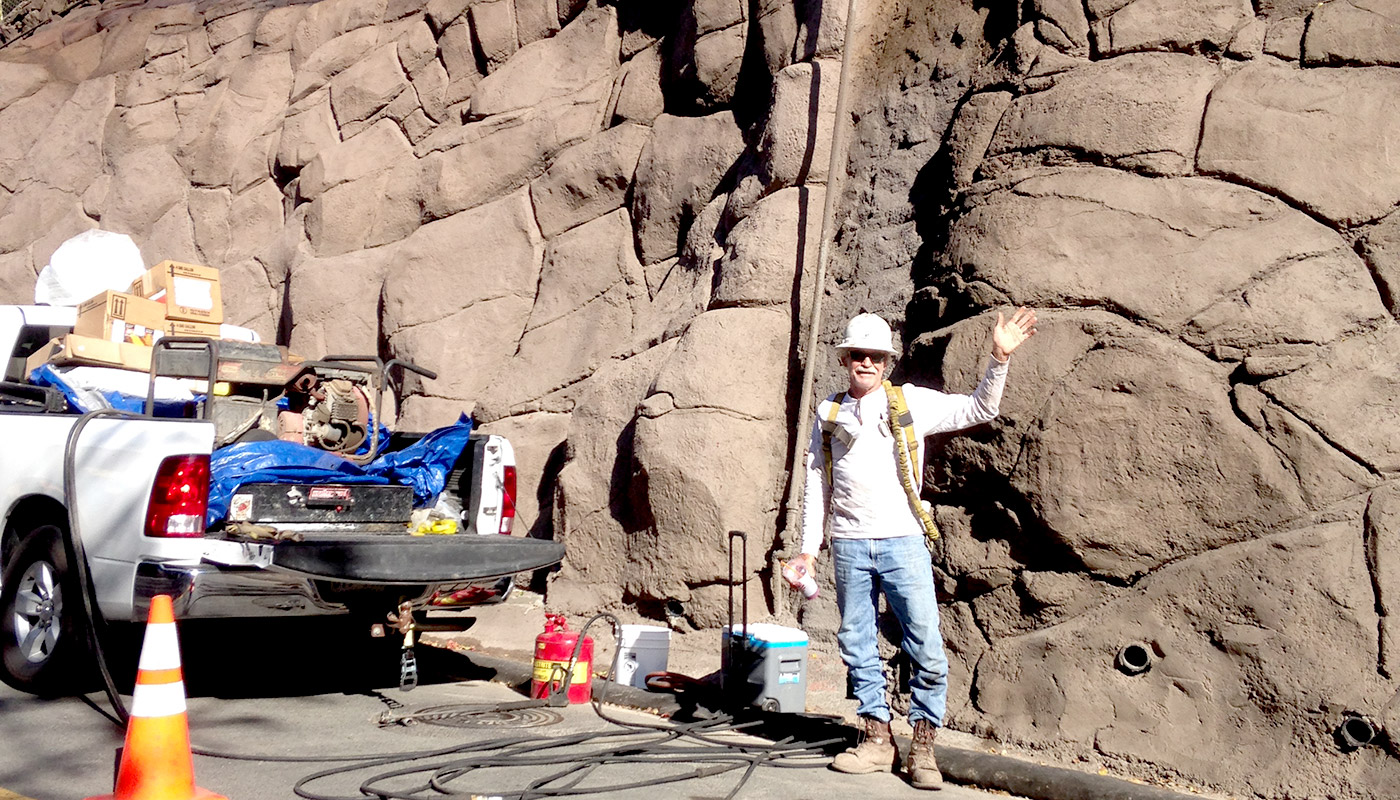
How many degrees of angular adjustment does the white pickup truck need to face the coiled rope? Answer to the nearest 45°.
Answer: approximately 135° to its right

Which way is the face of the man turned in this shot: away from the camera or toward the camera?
toward the camera

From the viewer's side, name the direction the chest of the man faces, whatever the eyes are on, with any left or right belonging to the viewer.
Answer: facing the viewer

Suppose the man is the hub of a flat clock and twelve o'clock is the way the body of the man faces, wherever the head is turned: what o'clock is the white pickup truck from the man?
The white pickup truck is roughly at 3 o'clock from the man.

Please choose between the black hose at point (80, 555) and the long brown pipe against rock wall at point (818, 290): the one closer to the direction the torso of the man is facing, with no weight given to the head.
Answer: the black hose

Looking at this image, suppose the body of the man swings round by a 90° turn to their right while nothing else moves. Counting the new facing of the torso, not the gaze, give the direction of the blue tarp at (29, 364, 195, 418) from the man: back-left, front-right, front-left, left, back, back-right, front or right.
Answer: front

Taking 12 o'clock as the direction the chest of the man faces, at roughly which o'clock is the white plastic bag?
The white plastic bag is roughly at 4 o'clock from the man.

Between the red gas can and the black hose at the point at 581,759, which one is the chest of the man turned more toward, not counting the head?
the black hose

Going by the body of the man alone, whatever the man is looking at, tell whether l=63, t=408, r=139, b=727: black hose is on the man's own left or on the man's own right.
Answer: on the man's own right

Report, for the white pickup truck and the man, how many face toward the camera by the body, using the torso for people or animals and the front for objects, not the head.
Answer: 1

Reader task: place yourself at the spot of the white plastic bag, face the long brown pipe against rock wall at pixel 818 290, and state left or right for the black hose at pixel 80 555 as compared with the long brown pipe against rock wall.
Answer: right

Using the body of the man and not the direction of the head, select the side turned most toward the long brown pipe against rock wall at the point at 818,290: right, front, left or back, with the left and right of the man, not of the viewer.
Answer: back

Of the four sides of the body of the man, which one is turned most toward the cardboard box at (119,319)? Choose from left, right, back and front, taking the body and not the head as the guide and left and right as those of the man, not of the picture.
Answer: right

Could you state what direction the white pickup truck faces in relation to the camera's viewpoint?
facing away from the viewer and to the left of the viewer

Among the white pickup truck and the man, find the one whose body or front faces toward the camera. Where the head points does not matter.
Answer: the man

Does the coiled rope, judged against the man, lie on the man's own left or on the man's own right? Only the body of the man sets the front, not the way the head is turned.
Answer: on the man's own right
